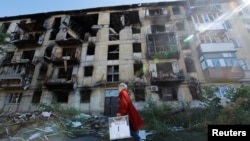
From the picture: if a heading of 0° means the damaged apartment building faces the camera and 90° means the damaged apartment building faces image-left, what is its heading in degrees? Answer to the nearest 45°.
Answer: approximately 0°
